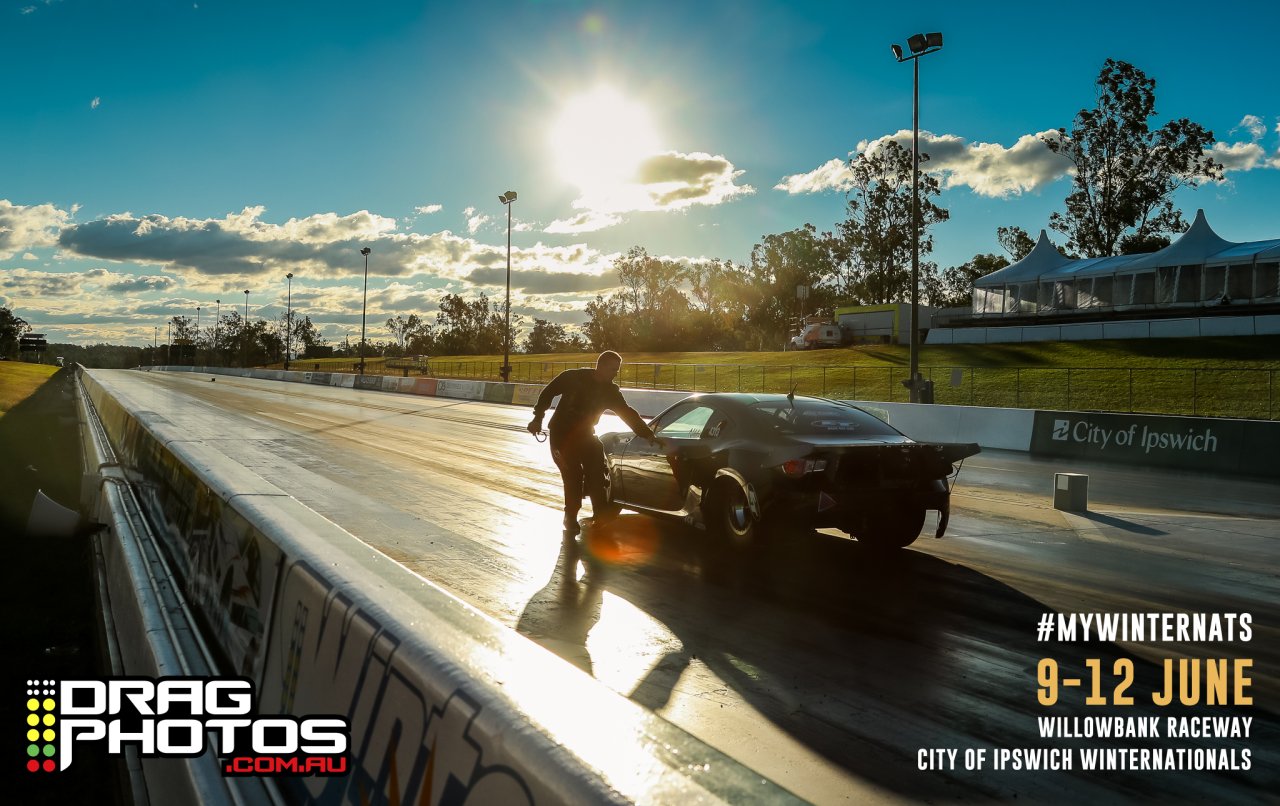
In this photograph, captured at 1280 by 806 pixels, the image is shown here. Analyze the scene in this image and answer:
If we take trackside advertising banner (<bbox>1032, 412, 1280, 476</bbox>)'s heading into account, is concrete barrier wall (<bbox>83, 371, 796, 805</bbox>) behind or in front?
in front

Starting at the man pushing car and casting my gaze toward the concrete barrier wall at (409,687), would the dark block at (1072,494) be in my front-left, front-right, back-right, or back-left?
back-left

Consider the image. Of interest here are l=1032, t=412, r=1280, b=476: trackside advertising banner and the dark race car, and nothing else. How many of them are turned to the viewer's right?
0

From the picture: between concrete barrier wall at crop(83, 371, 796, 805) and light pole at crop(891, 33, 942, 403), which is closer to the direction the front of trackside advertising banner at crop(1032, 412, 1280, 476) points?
the concrete barrier wall

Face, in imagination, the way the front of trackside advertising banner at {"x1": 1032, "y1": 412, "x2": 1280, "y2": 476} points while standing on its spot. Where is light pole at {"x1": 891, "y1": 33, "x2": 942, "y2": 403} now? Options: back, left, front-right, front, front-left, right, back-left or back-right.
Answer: right

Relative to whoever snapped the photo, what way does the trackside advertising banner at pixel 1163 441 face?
facing the viewer and to the left of the viewer

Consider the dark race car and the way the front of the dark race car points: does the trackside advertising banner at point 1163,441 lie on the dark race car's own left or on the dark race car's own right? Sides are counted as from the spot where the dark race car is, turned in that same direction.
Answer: on the dark race car's own right

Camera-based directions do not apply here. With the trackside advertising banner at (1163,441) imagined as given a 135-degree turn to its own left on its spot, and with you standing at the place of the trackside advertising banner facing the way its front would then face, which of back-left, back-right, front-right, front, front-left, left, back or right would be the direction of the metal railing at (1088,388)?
left

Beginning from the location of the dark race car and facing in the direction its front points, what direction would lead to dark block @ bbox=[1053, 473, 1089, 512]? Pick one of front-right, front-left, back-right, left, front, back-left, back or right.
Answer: right

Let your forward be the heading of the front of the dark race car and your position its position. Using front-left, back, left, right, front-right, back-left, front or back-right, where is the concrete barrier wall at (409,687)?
back-left

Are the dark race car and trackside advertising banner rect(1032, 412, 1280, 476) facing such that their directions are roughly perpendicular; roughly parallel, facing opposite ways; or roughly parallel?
roughly perpendicular

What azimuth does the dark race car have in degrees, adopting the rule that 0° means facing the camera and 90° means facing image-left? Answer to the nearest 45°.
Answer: approximately 135°

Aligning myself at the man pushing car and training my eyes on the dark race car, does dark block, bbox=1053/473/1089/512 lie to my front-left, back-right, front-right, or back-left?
front-left

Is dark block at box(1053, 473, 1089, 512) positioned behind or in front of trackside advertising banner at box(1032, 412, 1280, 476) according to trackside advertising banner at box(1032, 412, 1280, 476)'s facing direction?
in front
